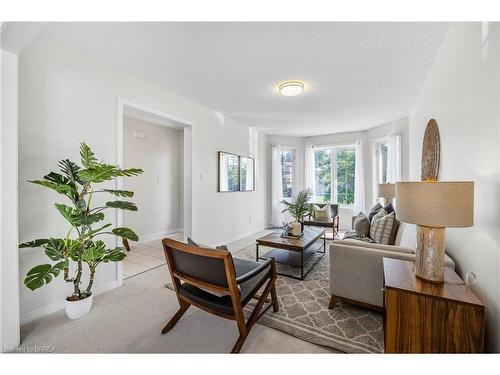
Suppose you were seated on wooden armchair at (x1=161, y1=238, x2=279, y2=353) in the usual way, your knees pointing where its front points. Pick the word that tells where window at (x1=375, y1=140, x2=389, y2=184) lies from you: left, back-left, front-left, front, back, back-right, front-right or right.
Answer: front

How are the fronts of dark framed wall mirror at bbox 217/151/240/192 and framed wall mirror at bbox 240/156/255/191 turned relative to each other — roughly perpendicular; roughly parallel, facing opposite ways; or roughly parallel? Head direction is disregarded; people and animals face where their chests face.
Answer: roughly parallel

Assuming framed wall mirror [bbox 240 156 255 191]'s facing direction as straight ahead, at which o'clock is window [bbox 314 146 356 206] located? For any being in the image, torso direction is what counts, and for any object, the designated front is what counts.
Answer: The window is roughly at 10 o'clock from the framed wall mirror.

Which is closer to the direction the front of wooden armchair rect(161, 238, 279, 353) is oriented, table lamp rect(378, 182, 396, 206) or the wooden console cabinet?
the table lamp

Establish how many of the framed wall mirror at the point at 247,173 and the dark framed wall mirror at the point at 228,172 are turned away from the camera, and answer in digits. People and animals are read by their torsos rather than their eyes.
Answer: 0

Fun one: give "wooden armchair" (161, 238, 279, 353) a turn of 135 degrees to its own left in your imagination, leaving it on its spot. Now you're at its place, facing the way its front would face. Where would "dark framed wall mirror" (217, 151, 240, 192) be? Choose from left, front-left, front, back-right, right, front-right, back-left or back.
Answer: right

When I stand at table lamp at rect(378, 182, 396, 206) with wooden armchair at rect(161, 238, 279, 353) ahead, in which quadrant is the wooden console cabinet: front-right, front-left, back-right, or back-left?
front-left

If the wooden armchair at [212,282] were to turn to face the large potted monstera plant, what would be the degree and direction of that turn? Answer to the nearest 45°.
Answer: approximately 135° to its left

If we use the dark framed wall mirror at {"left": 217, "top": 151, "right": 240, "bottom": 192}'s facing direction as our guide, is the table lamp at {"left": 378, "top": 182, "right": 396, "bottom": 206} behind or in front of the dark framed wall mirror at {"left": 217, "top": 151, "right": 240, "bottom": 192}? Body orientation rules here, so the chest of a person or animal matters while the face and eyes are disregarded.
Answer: in front

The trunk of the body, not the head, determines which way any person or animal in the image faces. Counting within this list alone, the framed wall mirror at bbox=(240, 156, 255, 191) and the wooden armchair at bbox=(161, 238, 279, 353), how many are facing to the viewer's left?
0

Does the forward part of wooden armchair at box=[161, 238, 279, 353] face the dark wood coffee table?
yes

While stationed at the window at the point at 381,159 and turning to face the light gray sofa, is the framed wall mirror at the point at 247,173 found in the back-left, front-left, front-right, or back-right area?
front-right

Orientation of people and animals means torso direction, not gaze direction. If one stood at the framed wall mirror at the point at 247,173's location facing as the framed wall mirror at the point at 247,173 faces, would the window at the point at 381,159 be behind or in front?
in front

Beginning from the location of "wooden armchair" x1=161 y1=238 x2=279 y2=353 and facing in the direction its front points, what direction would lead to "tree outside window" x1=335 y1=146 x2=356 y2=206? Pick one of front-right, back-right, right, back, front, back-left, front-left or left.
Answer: front

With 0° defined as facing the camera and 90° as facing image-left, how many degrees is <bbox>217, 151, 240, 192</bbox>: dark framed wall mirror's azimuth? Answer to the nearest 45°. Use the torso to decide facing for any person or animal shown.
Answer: approximately 315°
